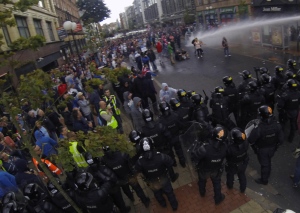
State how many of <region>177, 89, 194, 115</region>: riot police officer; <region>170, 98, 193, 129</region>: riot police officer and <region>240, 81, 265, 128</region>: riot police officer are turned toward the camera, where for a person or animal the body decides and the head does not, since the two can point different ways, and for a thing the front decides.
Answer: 0

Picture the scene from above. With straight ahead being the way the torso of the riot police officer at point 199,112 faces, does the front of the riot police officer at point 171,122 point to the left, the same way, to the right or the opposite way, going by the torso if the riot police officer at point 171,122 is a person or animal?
the same way

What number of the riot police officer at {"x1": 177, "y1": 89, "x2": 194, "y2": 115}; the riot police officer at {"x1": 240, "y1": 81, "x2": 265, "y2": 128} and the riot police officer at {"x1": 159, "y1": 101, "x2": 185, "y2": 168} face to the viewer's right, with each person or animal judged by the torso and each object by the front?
0

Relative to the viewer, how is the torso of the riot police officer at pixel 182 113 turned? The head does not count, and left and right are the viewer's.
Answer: facing away from the viewer and to the left of the viewer

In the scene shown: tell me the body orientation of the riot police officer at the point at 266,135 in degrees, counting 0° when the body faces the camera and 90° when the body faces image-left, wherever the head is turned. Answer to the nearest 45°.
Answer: approximately 135°

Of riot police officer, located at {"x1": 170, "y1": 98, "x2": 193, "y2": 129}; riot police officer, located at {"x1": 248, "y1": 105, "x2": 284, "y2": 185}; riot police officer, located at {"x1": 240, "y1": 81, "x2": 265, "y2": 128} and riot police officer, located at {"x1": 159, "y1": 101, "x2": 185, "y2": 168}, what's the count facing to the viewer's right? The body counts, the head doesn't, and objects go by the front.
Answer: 0

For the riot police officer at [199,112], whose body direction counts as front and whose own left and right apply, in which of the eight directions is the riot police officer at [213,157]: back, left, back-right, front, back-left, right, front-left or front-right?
back-left

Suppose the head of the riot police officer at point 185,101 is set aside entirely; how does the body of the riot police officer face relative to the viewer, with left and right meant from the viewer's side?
facing away from the viewer and to the left of the viewer

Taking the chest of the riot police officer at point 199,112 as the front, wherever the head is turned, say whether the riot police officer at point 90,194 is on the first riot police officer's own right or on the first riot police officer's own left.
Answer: on the first riot police officer's own left

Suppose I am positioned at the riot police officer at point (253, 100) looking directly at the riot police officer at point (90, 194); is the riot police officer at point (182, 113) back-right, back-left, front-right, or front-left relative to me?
front-right

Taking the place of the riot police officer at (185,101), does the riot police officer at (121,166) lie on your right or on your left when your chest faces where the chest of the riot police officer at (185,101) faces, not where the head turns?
on your left

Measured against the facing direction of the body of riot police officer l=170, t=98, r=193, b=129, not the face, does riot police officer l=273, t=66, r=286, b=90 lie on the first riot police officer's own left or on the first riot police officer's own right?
on the first riot police officer's own right

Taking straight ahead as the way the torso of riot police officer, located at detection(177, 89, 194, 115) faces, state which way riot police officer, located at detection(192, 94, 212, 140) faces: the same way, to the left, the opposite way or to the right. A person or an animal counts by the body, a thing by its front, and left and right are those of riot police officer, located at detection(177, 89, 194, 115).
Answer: the same way

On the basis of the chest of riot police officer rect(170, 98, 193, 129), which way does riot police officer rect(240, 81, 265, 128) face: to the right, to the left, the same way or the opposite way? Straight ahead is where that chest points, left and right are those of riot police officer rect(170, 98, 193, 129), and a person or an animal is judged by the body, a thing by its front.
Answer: the same way

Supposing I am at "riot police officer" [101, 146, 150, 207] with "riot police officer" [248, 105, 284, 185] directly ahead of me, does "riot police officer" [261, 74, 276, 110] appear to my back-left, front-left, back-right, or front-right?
front-left

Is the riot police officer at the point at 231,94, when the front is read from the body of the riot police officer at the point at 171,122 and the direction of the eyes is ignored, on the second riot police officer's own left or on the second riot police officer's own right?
on the second riot police officer's own right

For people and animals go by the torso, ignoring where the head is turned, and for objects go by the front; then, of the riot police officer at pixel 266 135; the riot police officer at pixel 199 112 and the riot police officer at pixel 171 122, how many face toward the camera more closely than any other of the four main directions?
0

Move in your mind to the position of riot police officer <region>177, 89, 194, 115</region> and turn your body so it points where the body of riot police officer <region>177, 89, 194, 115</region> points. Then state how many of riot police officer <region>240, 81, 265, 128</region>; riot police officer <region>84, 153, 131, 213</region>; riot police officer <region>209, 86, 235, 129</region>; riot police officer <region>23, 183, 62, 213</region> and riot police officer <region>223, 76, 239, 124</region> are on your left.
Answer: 2

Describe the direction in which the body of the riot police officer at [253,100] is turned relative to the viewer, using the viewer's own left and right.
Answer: facing away from the viewer and to the left of the viewer
